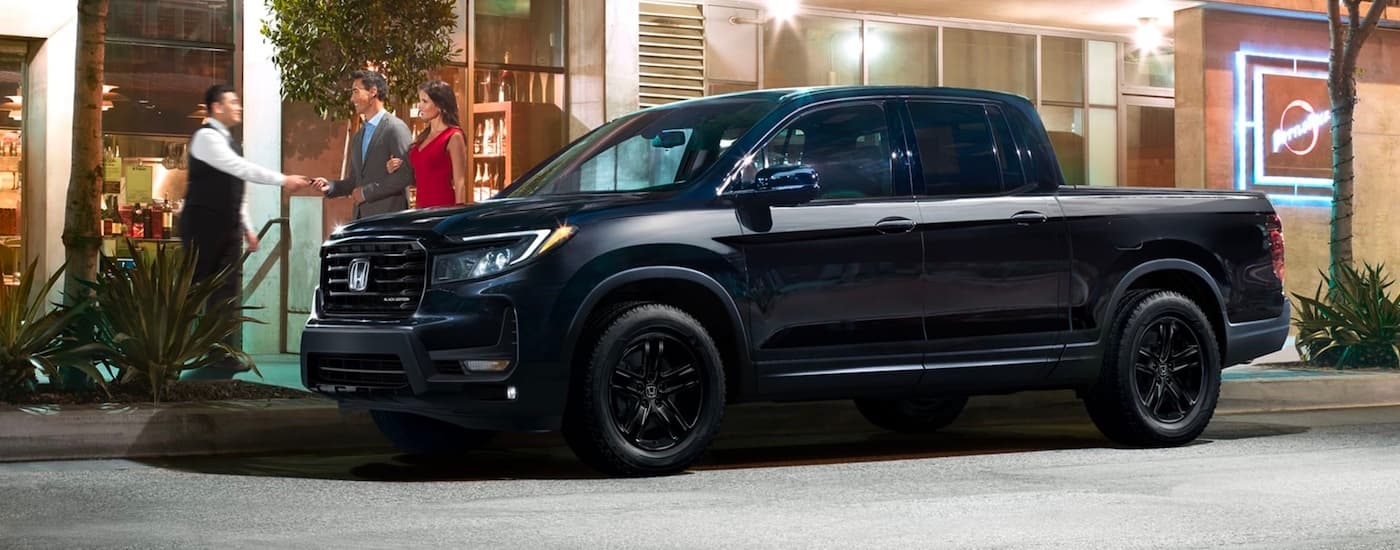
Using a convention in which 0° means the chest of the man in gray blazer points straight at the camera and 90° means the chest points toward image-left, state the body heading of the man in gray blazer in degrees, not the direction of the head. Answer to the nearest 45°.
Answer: approximately 45°

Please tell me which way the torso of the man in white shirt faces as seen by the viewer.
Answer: to the viewer's right

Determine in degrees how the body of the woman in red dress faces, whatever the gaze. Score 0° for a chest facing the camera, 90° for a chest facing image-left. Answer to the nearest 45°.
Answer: approximately 45°

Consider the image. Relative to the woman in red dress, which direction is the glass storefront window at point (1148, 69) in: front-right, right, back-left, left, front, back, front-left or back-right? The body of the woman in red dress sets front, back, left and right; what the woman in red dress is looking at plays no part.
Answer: back

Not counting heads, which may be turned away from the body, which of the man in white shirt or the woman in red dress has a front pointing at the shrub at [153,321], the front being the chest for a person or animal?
the woman in red dress

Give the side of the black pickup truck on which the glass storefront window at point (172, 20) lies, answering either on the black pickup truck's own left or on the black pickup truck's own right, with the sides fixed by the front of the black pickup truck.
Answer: on the black pickup truck's own right

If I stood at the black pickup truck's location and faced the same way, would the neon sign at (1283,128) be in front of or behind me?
behind

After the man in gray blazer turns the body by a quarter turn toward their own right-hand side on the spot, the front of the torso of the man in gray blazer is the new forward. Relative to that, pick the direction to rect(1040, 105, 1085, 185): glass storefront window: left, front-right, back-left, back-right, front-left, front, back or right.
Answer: right

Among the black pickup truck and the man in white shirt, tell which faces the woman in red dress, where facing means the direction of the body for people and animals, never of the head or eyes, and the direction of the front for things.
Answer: the man in white shirt

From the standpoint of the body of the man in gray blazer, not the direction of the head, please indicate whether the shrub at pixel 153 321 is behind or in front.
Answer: in front

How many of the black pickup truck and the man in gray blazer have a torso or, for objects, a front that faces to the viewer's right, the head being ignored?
0

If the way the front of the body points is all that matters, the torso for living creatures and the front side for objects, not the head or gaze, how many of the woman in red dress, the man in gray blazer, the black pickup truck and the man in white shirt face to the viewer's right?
1

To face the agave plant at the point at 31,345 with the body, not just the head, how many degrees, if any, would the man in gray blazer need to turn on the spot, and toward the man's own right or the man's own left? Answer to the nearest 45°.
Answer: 0° — they already face it

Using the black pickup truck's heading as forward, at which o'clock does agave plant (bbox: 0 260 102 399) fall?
The agave plant is roughly at 2 o'clock from the black pickup truck.

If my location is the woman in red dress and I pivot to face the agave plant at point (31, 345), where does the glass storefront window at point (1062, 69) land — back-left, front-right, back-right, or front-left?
back-right

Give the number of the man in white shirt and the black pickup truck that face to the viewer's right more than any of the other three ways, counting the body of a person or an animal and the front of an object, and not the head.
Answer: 1

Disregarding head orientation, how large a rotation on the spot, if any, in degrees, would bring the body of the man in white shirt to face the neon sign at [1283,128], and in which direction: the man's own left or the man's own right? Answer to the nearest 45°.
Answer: approximately 45° to the man's own left

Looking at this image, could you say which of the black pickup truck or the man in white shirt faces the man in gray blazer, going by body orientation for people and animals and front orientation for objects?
the man in white shirt

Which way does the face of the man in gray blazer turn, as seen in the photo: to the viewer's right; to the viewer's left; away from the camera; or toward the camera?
to the viewer's left
